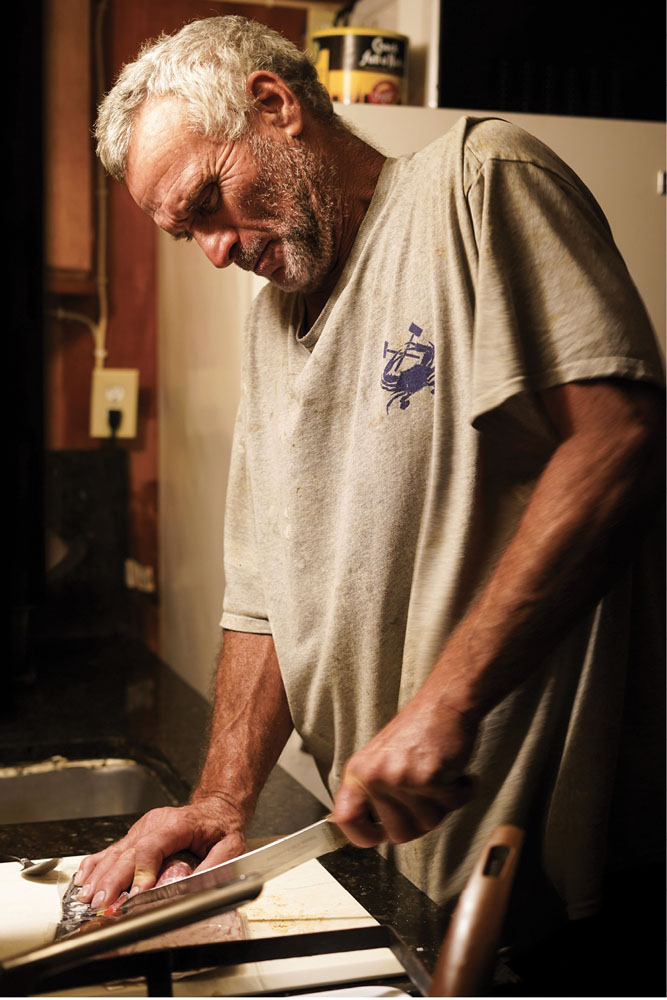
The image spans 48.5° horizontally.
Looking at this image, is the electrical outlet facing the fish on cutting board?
yes

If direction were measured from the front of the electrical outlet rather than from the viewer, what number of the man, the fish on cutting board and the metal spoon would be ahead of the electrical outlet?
3

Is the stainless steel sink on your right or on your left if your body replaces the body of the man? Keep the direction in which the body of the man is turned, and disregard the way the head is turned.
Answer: on your right

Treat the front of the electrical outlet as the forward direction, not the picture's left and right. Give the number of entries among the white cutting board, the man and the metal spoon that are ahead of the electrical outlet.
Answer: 3

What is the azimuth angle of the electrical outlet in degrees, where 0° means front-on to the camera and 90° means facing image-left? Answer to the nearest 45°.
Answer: approximately 0°

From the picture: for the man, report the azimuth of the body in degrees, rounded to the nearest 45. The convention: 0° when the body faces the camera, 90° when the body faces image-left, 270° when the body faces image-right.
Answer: approximately 45°
